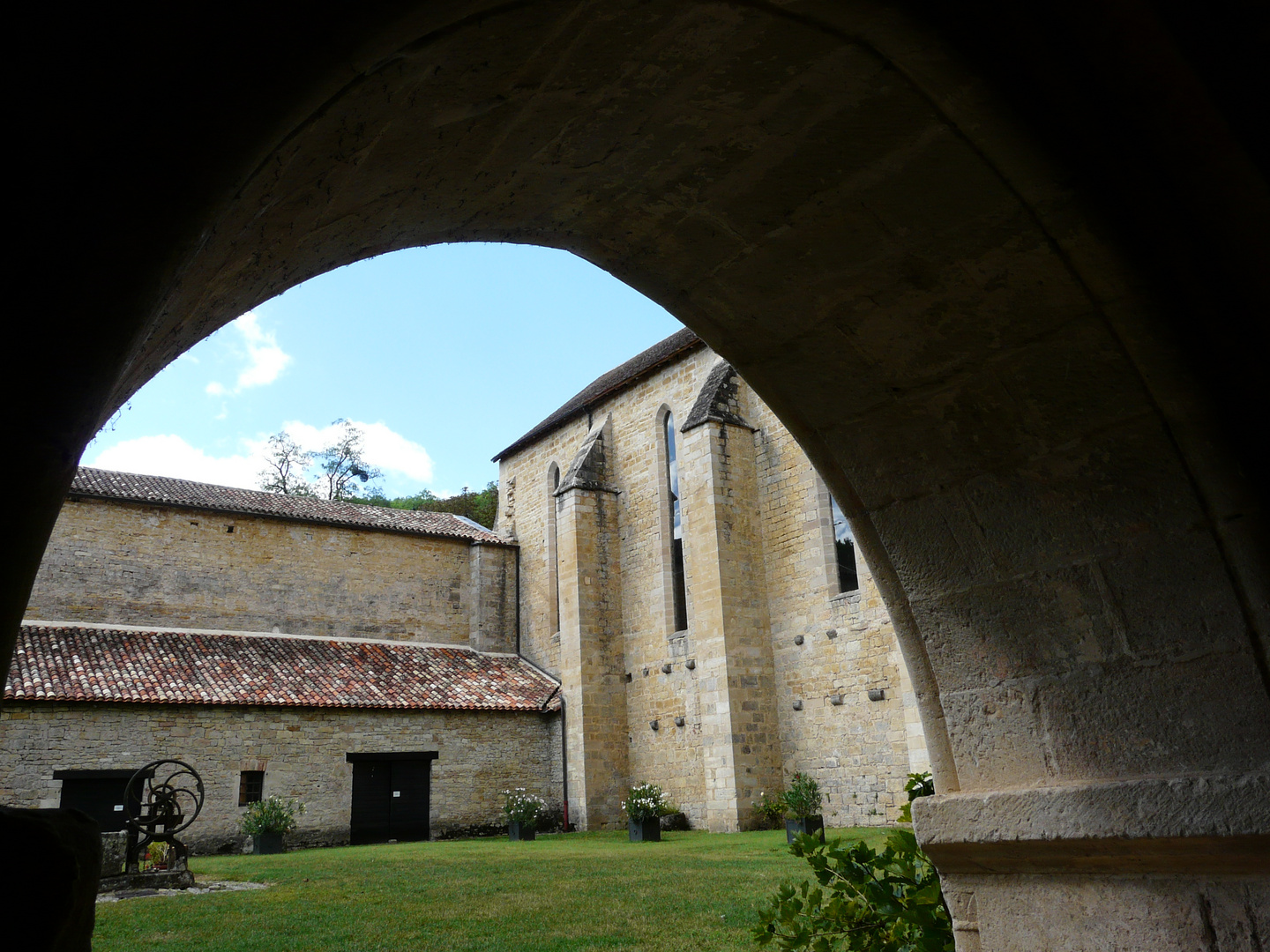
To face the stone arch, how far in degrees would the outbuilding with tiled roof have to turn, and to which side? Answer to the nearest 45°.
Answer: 0° — it already faces it

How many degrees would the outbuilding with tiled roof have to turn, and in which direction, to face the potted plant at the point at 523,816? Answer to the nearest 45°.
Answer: approximately 90° to its left

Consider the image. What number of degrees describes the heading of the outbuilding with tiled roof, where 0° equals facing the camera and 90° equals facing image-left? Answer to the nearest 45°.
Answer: approximately 0°

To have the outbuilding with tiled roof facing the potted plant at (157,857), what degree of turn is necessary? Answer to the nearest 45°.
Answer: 0° — it already faces it

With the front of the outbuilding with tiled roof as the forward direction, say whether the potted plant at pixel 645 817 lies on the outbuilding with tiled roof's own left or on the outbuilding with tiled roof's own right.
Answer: on the outbuilding with tiled roof's own left

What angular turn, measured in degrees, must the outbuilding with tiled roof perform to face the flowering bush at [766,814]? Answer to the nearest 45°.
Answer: approximately 45° to its left

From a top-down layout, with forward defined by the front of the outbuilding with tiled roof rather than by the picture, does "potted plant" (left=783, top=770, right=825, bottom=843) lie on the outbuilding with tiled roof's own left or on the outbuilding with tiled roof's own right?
on the outbuilding with tiled roof's own left
